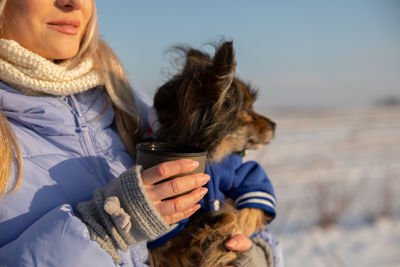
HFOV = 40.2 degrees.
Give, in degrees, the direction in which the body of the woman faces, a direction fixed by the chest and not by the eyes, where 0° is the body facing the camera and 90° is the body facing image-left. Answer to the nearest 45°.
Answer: approximately 315°

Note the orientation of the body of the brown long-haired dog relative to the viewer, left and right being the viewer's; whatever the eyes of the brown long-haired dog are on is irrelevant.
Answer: facing to the right of the viewer
